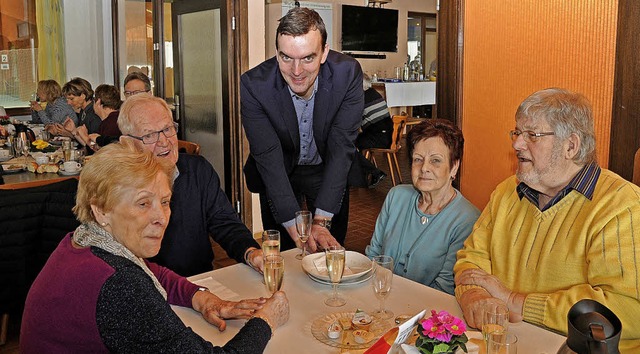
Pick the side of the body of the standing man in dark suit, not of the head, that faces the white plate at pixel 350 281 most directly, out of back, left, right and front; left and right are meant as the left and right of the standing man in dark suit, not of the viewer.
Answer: front

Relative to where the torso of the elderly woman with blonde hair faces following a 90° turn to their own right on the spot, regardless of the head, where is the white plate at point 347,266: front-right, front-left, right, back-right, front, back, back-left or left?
back-left

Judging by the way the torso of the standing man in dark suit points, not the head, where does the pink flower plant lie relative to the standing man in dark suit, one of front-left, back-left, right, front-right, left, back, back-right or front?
front

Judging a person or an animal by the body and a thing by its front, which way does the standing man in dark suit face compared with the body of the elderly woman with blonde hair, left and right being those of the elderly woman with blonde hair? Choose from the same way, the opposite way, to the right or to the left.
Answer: to the right

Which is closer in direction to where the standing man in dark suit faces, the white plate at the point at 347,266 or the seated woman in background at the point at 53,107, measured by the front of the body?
the white plate

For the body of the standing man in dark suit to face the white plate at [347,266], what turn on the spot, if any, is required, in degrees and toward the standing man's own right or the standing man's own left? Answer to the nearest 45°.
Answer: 0° — they already face it

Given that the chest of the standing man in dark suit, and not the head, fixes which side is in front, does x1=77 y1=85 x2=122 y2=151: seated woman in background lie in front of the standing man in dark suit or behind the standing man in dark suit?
behind

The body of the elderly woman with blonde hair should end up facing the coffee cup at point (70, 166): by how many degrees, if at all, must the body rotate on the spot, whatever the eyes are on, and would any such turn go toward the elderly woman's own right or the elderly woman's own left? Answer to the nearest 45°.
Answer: approximately 90° to the elderly woman's own left

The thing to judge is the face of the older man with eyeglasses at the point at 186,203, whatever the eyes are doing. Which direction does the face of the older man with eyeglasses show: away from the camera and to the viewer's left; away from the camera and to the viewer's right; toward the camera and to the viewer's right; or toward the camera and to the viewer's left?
toward the camera and to the viewer's right

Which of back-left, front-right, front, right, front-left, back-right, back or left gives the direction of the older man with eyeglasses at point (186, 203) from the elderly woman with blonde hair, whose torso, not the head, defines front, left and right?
left

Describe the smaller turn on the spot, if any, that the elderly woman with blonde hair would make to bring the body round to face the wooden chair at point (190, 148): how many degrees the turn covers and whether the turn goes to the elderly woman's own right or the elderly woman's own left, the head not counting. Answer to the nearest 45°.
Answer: approximately 90° to the elderly woman's own left

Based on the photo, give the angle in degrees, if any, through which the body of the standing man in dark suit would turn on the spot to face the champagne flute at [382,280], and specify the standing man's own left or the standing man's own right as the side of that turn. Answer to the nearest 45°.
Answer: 0° — they already face it

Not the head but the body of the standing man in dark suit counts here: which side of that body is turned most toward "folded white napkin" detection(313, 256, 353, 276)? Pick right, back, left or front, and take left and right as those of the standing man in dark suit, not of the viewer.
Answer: front

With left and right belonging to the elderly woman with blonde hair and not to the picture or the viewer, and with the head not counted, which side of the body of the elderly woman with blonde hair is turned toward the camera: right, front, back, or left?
right

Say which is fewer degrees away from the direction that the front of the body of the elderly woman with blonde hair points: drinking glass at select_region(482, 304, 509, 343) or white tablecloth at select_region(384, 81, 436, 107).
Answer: the drinking glass

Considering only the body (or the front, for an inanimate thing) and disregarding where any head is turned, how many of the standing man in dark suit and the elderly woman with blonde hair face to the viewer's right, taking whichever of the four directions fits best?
1

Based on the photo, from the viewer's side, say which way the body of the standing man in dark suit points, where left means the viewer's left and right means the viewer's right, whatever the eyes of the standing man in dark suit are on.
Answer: facing the viewer
